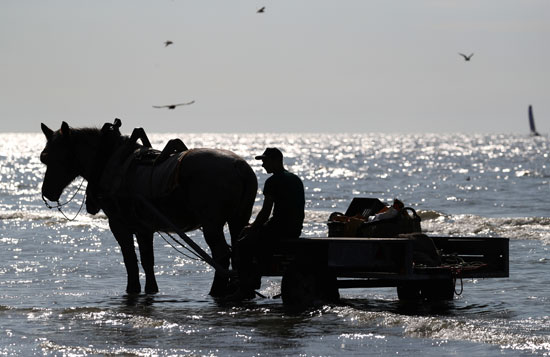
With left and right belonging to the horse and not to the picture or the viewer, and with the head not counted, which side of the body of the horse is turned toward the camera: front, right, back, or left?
left

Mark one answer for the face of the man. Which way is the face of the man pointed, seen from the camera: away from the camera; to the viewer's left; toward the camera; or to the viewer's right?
to the viewer's left

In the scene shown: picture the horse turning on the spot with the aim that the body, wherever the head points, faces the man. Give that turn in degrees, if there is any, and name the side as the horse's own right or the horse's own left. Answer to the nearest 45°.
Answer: approximately 135° to the horse's own left

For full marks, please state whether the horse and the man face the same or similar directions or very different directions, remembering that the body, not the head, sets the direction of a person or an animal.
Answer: same or similar directions

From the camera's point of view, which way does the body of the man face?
to the viewer's left

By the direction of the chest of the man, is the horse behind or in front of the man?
in front

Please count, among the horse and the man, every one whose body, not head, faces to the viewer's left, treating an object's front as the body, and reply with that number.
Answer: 2
